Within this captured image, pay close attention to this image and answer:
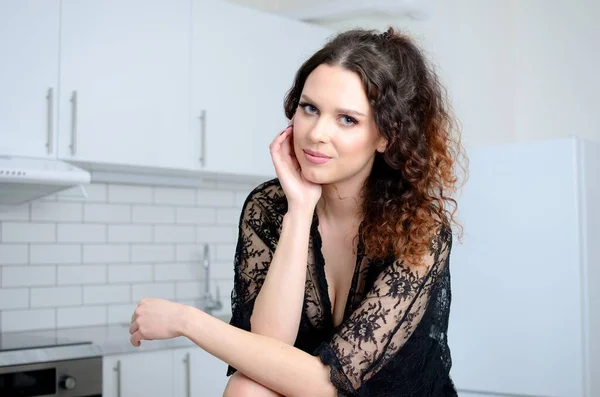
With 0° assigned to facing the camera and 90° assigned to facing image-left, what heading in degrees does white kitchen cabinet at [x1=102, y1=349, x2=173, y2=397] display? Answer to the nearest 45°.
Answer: approximately 315°

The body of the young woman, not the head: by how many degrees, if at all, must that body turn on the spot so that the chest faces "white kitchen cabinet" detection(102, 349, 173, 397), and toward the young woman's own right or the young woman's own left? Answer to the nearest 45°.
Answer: approximately 90° to the young woman's own right

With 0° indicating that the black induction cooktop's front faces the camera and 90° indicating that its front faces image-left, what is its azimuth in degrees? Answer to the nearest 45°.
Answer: approximately 315°

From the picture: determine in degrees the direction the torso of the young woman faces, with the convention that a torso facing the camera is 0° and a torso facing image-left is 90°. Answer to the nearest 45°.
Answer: approximately 45°

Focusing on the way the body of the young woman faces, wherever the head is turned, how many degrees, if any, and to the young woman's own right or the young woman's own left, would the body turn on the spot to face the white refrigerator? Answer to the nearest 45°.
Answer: approximately 180°

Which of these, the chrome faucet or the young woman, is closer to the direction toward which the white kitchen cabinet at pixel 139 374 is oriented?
the young woman

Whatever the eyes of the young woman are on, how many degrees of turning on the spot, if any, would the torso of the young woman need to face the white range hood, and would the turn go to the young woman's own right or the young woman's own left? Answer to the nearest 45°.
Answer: approximately 90° to the young woman's own right
